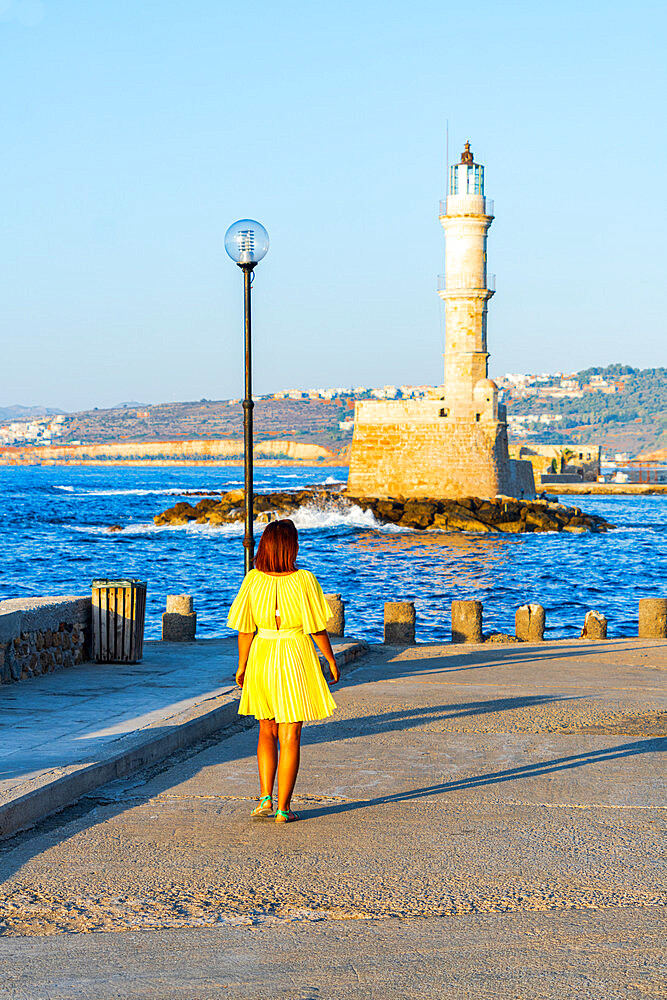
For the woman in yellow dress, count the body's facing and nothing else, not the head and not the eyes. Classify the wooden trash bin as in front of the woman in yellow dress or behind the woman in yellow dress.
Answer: in front

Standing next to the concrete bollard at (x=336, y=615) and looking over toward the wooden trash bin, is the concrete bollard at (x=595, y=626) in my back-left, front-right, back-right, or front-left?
back-left

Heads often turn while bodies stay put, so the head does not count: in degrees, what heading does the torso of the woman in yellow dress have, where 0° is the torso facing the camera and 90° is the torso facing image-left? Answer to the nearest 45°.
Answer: approximately 180°

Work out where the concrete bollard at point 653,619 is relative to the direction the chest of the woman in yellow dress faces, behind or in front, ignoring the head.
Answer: in front

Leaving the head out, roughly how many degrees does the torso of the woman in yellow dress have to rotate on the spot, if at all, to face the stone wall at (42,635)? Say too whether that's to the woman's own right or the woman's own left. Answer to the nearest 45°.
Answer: approximately 45° to the woman's own left

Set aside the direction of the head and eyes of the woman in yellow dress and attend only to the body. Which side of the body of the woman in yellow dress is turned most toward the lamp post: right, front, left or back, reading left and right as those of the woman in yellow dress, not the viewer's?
front

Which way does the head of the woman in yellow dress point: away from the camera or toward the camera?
away from the camera

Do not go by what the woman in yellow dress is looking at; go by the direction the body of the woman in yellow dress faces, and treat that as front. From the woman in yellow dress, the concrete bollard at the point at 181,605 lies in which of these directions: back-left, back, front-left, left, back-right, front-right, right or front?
front

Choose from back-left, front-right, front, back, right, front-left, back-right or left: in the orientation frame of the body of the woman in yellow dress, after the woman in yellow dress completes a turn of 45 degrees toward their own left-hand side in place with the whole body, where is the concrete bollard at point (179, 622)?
front-right

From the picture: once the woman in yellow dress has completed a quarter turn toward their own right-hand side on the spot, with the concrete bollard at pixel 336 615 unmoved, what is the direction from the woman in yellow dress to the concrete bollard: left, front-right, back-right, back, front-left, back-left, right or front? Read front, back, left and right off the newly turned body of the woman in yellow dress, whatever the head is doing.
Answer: left

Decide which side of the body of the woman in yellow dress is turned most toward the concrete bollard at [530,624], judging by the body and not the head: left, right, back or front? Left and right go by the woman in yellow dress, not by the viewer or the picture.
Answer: front

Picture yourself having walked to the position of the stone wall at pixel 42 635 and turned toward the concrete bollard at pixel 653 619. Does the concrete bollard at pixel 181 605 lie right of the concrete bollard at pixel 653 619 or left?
left
